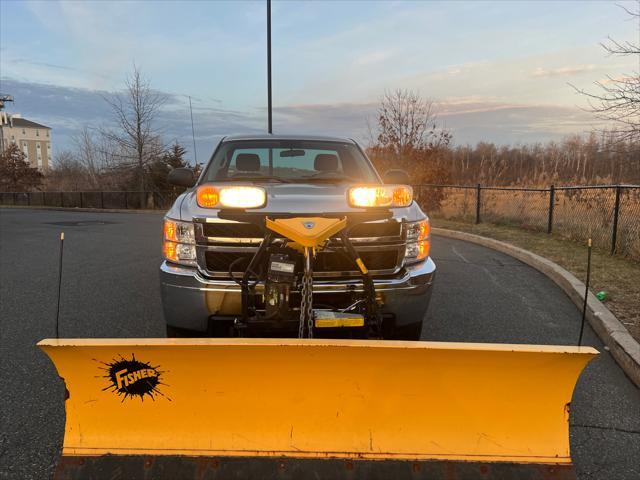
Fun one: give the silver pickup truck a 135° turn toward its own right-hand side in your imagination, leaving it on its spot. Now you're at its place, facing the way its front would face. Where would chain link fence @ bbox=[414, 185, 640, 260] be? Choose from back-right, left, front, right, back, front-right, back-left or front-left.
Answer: right

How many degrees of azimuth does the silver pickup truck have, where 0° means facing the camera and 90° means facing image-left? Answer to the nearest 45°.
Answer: approximately 0°

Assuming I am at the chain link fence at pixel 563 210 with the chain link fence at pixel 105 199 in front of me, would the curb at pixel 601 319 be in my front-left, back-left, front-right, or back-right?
back-left

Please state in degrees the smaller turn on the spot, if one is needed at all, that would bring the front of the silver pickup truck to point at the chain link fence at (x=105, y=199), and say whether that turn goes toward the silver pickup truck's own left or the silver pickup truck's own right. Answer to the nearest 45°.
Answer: approximately 135° to the silver pickup truck's own right

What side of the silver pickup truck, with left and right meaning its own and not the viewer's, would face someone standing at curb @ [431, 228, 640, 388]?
left
